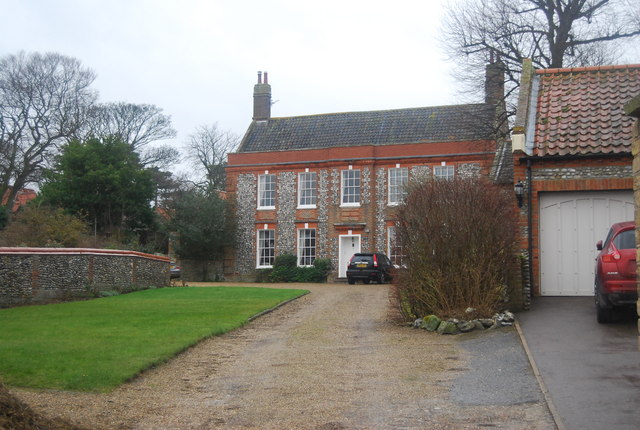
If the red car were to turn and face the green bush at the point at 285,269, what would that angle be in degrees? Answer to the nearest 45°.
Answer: approximately 45° to its left

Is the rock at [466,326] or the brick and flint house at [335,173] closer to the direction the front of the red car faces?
the brick and flint house

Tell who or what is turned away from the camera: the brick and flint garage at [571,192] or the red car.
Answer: the red car

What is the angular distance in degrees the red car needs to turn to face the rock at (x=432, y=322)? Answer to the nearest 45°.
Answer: approximately 90° to its left

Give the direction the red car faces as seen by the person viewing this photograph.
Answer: facing away from the viewer

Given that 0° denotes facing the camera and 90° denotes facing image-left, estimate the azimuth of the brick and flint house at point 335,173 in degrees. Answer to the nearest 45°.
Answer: approximately 0°
